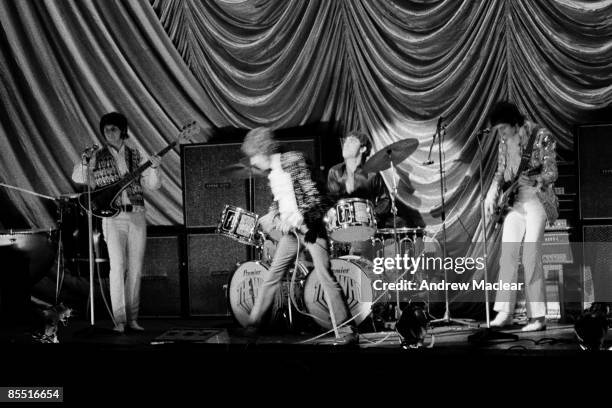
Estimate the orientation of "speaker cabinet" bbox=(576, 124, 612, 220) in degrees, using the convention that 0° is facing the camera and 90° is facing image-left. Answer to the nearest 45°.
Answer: approximately 0°

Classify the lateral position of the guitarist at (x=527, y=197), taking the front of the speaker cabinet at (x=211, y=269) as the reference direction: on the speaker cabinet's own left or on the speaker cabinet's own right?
on the speaker cabinet's own left

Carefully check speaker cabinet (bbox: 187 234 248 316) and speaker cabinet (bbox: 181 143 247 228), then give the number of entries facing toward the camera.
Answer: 2

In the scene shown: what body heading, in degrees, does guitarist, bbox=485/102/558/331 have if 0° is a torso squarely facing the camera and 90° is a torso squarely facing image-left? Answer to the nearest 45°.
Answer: approximately 45°

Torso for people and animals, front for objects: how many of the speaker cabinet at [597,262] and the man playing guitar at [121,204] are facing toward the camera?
2

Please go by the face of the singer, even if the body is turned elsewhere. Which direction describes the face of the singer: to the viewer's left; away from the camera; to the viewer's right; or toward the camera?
to the viewer's left

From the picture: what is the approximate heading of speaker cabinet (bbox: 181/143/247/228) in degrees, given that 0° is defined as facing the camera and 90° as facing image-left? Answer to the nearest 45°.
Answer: approximately 0°

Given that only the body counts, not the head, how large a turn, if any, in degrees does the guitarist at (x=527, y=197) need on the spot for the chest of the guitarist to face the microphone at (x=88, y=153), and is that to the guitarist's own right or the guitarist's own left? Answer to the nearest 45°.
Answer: approximately 45° to the guitarist's own right

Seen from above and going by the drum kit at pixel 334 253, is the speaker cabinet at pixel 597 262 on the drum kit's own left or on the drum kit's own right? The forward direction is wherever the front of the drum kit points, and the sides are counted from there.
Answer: on the drum kit's own left

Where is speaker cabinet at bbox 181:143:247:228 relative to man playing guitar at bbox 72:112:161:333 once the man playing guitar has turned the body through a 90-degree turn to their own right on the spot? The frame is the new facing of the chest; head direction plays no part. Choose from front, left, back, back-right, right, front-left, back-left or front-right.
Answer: back-right

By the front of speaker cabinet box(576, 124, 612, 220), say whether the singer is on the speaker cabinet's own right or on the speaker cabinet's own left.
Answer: on the speaker cabinet's own right
